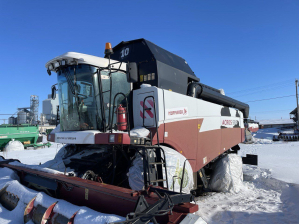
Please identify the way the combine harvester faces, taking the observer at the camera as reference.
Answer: facing the viewer and to the left of the viewer

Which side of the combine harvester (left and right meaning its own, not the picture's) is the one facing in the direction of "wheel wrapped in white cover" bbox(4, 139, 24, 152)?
right

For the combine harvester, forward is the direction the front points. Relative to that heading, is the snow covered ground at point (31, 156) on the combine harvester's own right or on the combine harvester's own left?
on the combine harvester's own right

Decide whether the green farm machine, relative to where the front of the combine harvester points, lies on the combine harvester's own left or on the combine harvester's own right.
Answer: on the combine harvester's own right
